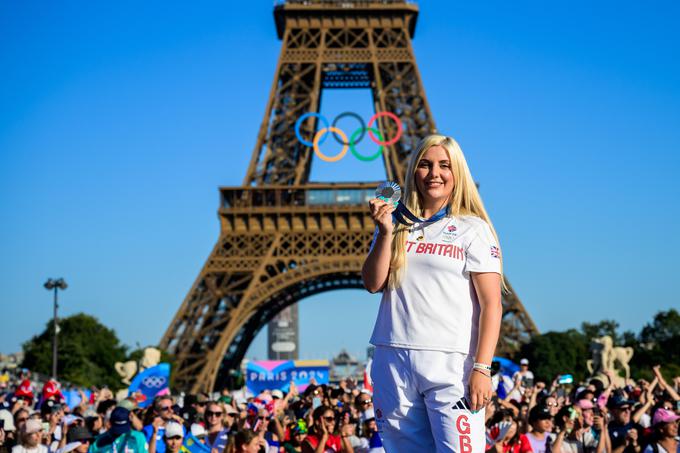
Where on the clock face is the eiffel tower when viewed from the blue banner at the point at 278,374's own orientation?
The eiffel tower is roughly at 6 o'clock from the blue banner.

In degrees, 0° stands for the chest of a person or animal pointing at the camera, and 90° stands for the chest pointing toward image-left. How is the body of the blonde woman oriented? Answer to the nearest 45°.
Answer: approximately 45°

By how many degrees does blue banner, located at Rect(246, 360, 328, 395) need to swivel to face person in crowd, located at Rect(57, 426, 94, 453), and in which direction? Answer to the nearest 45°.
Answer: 0° — it already faces them

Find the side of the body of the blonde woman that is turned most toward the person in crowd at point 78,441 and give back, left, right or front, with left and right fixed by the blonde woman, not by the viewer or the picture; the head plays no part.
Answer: right

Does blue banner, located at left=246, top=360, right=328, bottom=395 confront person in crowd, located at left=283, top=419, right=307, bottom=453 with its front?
yes

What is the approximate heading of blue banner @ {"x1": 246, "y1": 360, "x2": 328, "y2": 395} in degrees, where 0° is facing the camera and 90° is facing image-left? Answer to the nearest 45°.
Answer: approximately 0°

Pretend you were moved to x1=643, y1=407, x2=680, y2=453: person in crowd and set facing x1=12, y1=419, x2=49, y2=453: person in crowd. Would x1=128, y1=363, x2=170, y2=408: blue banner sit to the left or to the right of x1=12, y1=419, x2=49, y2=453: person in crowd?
right

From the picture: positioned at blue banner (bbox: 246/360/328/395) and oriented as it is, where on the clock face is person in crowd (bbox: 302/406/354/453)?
The person in crowd is roughly at 12 o'clock from the blue banner.

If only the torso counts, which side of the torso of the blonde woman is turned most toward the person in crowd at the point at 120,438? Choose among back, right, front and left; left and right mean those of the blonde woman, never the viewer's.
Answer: right

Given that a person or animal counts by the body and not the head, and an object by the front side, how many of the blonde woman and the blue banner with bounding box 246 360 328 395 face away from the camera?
0

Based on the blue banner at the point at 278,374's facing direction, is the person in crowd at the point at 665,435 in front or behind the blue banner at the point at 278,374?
in front

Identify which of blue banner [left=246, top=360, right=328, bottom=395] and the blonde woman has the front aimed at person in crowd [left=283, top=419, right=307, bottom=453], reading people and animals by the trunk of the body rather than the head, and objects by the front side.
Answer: the blue banner

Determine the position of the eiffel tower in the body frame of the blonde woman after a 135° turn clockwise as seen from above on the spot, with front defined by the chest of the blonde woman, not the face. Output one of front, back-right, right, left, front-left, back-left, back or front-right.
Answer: front

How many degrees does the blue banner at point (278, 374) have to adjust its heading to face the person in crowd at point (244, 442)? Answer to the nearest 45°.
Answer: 0° — it already faces them
